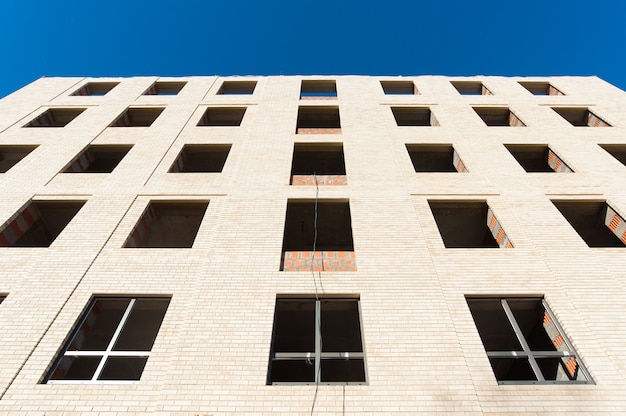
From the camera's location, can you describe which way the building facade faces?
facing the viewer
